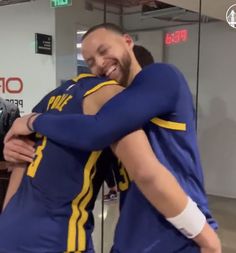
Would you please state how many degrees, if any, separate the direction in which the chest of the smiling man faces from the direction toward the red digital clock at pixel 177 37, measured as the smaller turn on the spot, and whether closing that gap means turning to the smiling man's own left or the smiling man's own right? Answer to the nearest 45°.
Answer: approximately 135° to the smiling man's own right

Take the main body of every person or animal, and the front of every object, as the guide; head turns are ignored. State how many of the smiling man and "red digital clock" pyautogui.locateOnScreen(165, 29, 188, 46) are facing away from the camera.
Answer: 0

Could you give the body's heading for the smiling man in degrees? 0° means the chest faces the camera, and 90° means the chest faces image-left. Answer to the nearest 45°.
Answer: approximately 45°

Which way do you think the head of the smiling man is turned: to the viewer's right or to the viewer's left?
to the viewer's left

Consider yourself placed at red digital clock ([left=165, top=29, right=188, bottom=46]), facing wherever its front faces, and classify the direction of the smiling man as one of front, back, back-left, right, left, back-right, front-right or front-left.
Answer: front-left
